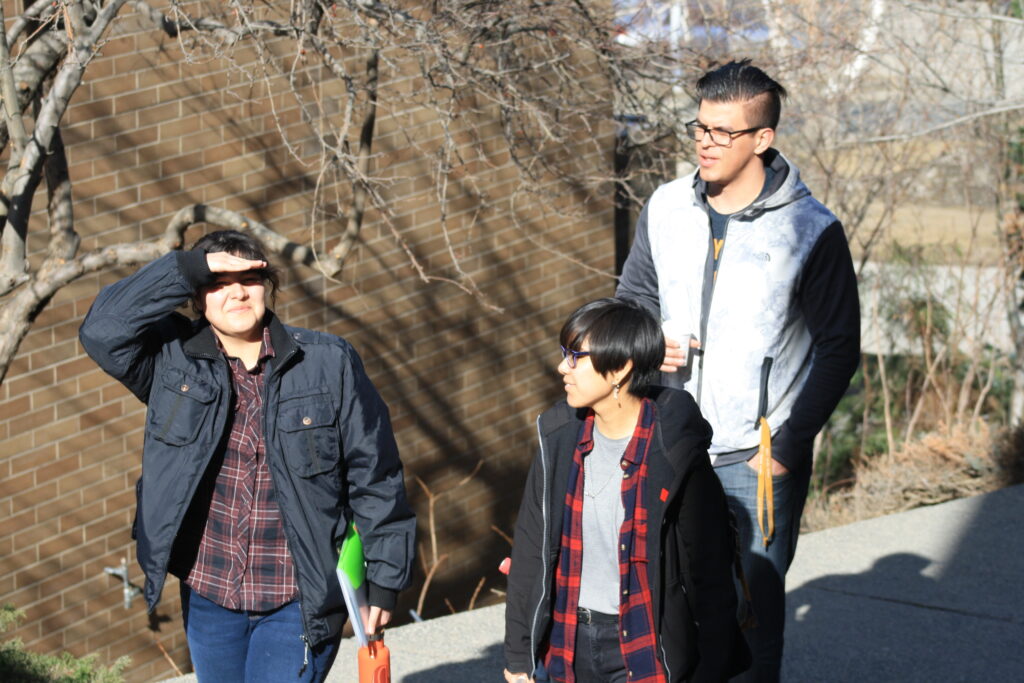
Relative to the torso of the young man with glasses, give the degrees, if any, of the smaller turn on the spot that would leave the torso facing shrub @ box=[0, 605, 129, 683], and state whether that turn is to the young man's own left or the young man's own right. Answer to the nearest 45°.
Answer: approximately 45° to the young man's own right

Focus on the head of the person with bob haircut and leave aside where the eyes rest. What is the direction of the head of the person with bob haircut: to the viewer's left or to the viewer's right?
to the viewer's left

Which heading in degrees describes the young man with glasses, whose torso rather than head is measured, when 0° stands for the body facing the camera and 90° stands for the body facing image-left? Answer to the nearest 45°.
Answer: approximately 45°

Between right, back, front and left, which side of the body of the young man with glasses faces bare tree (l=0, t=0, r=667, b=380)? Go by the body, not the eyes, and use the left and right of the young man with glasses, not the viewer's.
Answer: right
